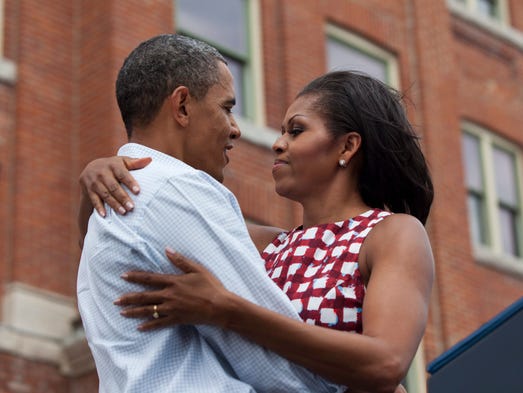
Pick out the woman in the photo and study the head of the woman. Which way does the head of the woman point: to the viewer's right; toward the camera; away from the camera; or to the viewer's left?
to the viewer's left

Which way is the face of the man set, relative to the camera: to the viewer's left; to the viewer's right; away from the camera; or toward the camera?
to the viewer's right

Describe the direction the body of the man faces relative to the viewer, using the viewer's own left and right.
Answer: facing away from the viewer and to the right of the viewer
